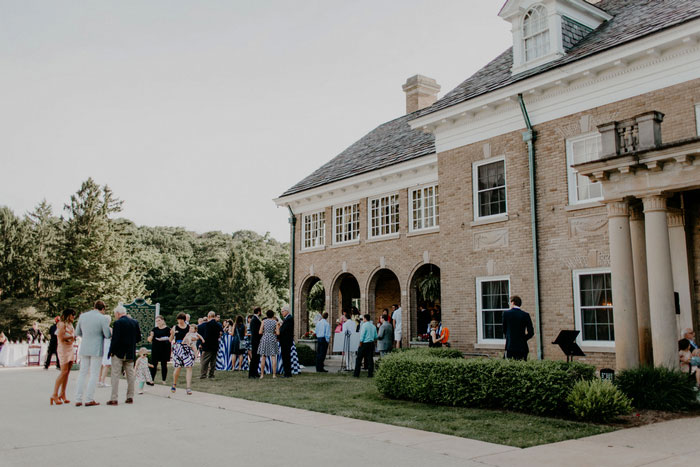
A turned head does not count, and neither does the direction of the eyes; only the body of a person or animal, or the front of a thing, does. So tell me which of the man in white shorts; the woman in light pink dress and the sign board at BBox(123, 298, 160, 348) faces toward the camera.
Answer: the sign board

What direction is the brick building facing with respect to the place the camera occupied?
facing the viewer and to the left of the viewer

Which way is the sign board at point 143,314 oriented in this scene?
toward the camera

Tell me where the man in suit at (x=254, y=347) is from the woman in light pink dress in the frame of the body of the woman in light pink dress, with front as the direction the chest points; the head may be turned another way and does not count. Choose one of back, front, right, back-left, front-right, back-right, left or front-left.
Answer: front-left

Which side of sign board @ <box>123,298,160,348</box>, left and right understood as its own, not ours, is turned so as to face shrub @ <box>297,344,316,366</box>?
left

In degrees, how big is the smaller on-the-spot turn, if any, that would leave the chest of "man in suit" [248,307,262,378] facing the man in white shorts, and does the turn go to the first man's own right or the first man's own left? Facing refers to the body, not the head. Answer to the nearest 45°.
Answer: approximately 45° to the first man's own left

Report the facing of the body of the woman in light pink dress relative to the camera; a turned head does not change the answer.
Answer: to the viewer's right

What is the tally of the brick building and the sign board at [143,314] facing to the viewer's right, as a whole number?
0
